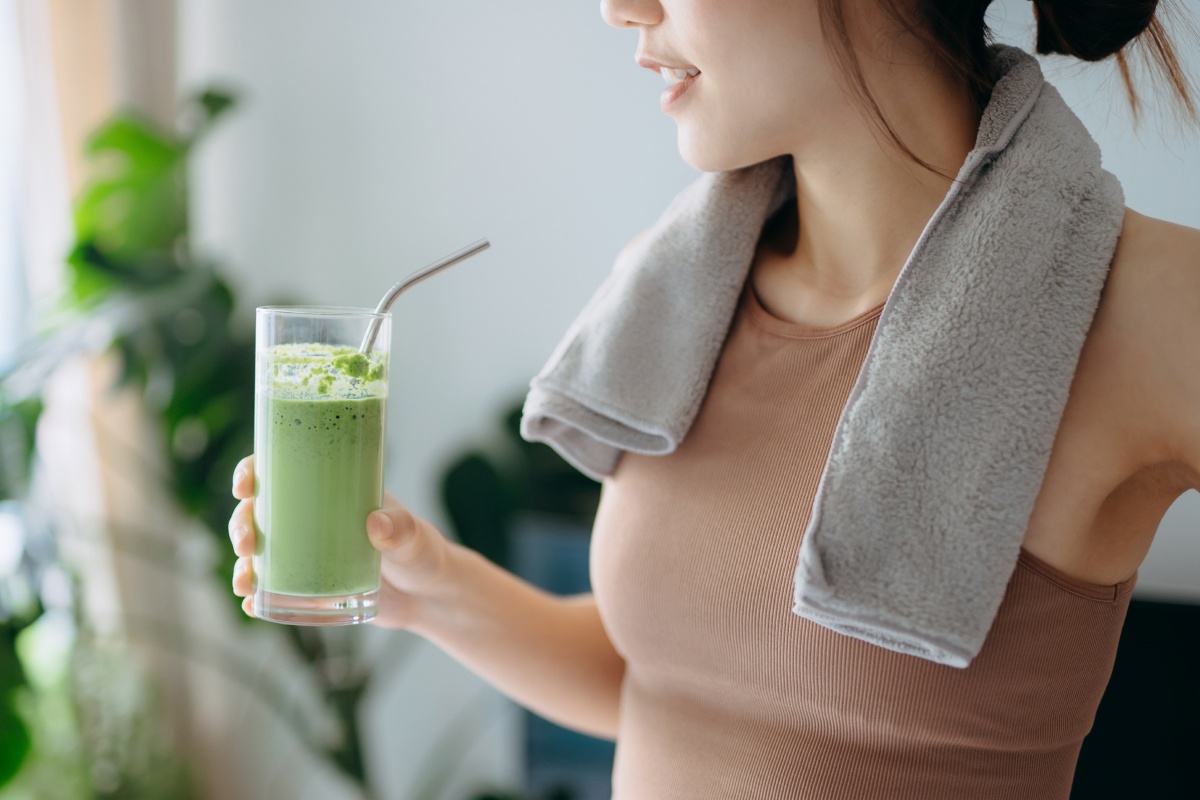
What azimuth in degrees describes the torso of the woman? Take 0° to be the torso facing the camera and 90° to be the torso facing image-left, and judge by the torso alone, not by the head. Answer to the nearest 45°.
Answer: approximately 45°

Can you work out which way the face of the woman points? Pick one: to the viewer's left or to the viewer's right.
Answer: to the viewer's left

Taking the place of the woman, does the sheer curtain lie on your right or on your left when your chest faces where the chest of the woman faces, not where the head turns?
on your right
